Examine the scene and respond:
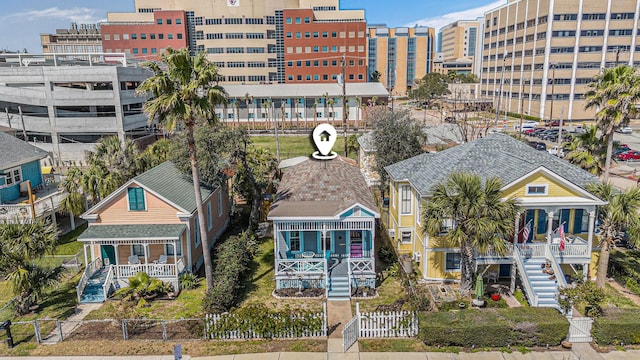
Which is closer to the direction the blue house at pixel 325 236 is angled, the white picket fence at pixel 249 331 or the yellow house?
the white picket fence

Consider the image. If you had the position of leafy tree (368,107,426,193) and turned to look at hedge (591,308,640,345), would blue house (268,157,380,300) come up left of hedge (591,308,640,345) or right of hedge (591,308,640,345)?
right

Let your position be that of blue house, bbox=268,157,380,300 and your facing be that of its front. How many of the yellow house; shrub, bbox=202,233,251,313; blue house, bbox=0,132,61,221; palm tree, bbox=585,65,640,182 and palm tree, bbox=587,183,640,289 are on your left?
3

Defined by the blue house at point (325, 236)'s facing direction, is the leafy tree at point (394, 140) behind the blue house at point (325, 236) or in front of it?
behind

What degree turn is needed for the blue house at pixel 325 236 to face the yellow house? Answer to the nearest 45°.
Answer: approximately 90° to its left

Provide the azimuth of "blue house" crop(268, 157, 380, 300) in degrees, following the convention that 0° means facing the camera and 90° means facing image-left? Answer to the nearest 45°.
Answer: approximately 0°

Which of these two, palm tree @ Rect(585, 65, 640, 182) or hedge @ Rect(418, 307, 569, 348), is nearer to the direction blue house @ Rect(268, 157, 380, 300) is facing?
the hedge

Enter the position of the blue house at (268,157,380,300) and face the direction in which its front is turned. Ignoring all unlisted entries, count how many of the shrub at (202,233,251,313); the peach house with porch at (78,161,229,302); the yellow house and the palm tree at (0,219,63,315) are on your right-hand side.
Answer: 3

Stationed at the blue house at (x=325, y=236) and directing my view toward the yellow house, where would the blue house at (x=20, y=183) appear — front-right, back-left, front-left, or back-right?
back-left

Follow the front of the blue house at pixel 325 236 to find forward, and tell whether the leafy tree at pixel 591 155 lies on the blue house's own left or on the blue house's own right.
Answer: on the blue house's own left

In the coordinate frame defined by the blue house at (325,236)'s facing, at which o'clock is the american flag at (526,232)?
The american flag is roughly at 9 o'clock from the blue house.

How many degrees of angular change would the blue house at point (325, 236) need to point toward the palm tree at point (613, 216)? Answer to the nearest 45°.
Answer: approximately 90° to its left

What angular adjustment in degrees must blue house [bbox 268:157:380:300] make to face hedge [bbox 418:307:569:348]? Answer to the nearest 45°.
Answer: approximately 45° to its left

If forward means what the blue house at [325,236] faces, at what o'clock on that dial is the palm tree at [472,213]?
The palm tree is roughly at 10 o'clock from the blue house.

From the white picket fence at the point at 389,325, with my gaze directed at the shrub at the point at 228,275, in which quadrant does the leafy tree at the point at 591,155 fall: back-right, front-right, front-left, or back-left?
back-right

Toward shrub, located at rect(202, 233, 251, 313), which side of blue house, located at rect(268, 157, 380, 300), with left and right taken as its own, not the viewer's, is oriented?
right

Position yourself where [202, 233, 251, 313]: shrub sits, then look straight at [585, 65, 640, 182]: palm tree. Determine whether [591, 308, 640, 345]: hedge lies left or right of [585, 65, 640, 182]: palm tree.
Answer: right
